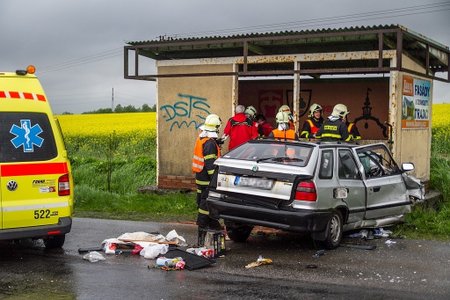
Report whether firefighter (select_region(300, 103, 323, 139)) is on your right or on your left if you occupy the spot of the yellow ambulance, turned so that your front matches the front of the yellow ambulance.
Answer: on your right

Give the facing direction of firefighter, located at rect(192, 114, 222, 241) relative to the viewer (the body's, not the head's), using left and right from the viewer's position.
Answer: facing to the right of the viewer

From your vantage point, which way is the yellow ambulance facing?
away from the camera

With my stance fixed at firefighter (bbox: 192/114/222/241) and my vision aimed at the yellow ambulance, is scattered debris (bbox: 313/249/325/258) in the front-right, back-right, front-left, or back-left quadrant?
back-left

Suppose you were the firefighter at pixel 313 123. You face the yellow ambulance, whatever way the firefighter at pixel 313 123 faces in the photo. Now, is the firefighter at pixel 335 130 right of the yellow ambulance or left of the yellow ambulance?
left

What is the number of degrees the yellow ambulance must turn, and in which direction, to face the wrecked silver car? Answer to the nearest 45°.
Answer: approximately 90° to its right

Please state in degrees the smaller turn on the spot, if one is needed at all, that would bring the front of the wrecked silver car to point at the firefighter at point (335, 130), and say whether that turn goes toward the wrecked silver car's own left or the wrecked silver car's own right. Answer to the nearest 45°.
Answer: approximately 45° to the wrecked silver car's own left

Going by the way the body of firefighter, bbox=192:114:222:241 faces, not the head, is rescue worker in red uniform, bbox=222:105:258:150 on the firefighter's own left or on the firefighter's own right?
on the firefighter's own left

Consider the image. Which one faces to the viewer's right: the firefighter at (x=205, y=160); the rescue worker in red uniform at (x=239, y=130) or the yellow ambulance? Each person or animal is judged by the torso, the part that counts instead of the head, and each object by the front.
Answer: the firefighter

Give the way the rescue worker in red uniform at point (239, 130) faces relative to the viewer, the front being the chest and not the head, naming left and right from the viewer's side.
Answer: facing away from the viewer
